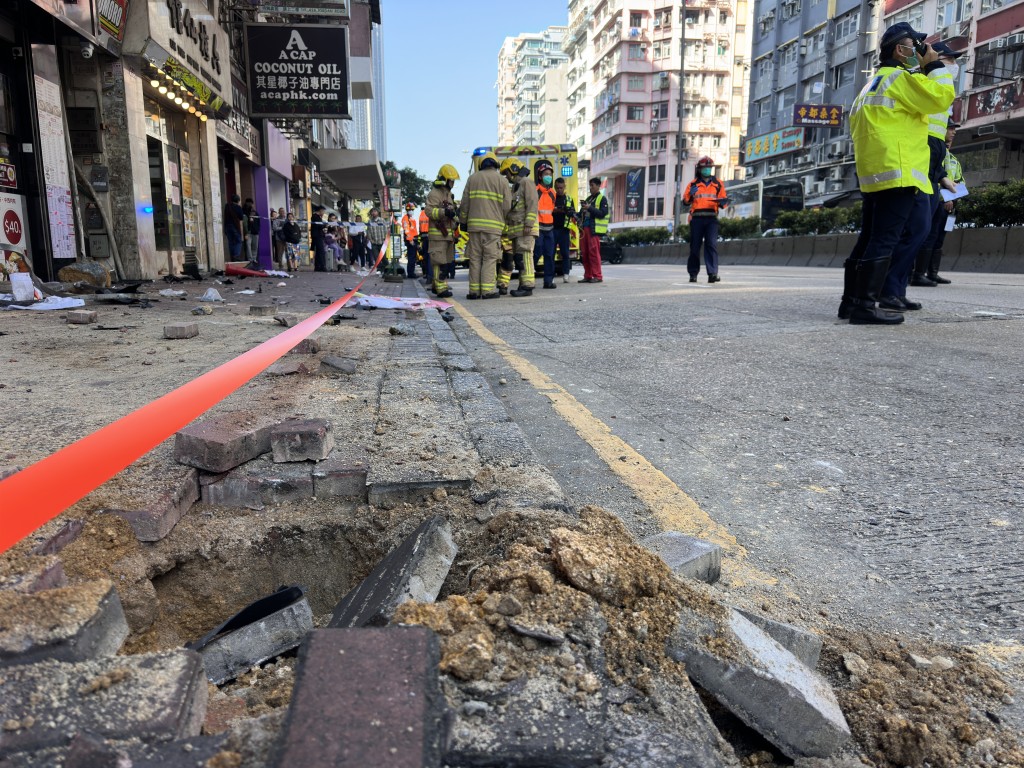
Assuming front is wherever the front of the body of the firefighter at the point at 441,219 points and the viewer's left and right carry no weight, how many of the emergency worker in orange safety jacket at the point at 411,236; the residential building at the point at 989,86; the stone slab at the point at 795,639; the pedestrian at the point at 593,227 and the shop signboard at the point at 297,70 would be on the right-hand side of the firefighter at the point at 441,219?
1

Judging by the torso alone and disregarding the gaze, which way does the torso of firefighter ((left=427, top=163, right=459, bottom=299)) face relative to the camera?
to the viewer's right

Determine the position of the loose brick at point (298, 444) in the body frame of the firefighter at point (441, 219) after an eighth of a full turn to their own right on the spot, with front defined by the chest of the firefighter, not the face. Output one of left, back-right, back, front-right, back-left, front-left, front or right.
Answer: front-right

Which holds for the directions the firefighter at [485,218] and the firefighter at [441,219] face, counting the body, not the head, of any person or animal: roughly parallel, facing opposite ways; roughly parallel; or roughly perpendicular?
roughly perpendicular

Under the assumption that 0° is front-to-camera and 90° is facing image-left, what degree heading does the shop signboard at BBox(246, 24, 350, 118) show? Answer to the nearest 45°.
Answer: approximately 0°

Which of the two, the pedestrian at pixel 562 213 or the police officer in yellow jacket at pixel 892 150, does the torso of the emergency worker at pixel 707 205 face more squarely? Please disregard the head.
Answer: the police officer in yellow jacket
